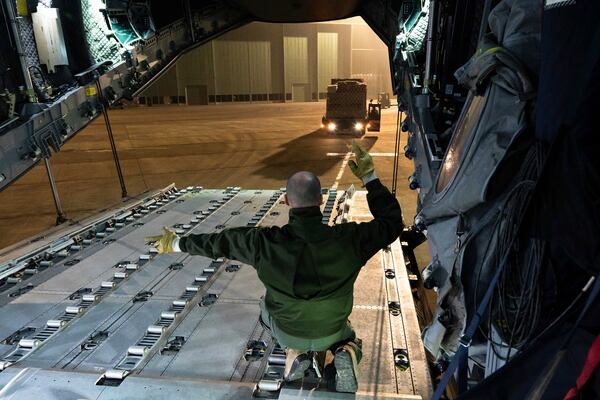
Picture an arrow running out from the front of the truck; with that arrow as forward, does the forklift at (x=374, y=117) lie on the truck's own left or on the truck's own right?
on the truck's own left

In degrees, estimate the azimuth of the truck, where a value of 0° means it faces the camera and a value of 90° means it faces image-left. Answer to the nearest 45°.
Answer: approximately 0°

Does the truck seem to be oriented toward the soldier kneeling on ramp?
yes

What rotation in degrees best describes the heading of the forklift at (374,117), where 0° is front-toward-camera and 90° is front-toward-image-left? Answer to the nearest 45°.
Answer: approximately 0°

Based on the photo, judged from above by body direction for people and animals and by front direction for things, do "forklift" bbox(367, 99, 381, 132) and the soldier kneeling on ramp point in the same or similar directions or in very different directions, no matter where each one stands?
very different directions

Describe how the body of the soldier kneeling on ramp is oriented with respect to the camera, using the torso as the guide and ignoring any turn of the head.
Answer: away from the camera

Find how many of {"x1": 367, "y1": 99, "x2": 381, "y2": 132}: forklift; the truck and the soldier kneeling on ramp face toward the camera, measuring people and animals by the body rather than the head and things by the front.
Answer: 2

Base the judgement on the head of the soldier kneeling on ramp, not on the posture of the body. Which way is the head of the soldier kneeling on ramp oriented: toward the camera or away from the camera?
away from the camera

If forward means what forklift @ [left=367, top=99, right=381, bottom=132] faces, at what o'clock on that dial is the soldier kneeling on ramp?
The soldier kneeling on ramp is roughly at 12 o'clock from the forklift.

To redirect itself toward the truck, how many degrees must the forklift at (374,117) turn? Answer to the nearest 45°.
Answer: approximately 45° to its right

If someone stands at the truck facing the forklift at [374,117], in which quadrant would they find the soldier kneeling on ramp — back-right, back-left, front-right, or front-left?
back-right
